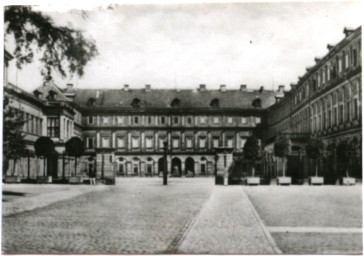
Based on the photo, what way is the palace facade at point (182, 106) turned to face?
toward the camera

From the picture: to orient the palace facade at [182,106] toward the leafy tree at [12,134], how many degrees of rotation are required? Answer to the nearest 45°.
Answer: approximately 90° to its right

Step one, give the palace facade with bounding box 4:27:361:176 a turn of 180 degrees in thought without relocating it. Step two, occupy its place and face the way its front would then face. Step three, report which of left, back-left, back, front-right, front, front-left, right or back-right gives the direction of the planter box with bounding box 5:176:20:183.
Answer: left

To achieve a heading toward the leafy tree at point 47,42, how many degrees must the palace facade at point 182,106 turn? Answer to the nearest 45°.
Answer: approximately 45° to its right
